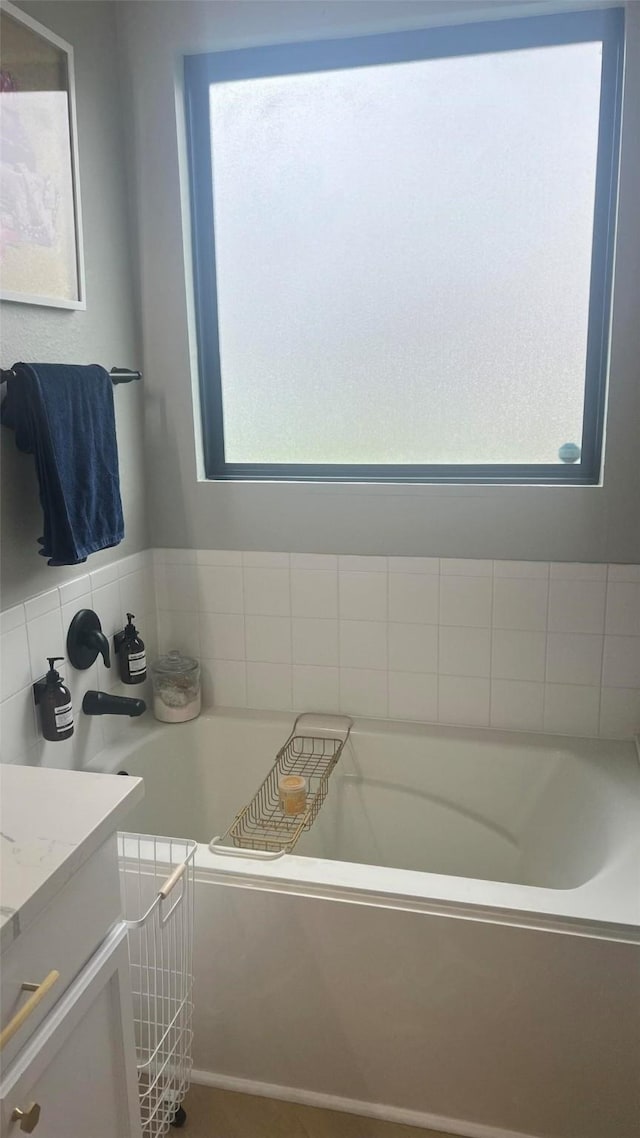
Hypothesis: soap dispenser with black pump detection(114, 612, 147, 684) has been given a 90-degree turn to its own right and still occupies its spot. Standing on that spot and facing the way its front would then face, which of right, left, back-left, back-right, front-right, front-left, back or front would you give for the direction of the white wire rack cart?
front-left

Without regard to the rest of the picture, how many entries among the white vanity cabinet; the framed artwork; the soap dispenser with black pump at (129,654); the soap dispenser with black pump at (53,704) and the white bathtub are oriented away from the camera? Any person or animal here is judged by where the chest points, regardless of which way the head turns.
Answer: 0

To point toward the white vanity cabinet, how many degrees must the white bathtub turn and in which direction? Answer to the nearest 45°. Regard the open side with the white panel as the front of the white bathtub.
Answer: approximately 45° to its right

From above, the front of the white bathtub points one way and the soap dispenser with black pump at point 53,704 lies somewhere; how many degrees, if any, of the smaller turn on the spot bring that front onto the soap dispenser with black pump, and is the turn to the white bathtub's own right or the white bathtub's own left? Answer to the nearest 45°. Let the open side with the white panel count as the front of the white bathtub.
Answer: approximately 90° to the white bathtub's own right

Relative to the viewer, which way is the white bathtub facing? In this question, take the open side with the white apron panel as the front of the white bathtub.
toward the camera

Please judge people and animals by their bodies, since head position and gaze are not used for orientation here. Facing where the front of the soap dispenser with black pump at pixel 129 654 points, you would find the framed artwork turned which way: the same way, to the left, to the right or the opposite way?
the same way

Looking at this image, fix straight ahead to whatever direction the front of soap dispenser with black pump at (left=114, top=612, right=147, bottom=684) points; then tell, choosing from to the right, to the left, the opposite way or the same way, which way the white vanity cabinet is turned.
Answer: the same way

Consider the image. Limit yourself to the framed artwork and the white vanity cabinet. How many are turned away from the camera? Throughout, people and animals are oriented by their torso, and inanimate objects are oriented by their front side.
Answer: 0

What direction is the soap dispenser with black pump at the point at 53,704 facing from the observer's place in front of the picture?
facing the viewer and to the right of the viewer

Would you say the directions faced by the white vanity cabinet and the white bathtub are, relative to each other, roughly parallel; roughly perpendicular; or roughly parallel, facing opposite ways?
roughly perpendicular

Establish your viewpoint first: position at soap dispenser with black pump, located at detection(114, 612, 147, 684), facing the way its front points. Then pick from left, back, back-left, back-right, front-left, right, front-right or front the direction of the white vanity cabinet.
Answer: front-right
